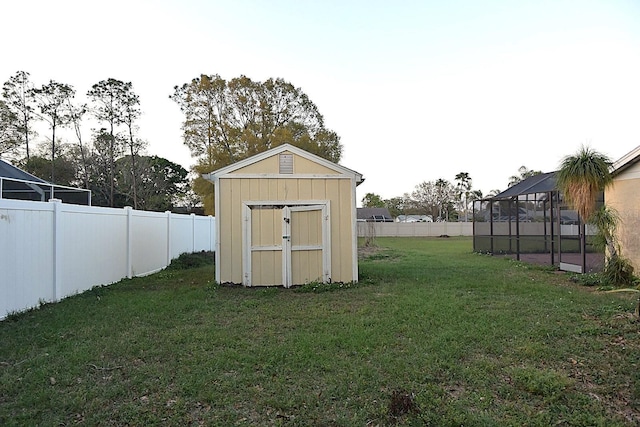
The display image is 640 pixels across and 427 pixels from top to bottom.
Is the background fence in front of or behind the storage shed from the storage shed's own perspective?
behind

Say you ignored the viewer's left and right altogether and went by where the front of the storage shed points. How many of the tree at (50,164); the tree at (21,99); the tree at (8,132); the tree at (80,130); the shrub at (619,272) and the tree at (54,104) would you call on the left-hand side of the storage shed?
1

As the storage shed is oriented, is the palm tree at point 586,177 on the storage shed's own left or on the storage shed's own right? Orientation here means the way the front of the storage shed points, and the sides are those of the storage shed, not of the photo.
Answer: on the storage shed's own left

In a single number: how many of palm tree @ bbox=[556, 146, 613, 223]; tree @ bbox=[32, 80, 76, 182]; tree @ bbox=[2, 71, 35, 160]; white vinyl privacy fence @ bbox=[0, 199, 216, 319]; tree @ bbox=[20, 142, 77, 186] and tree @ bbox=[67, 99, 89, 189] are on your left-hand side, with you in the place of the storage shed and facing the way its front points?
1

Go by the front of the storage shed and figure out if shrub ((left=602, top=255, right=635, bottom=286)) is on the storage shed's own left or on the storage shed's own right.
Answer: on the storage shed's own left

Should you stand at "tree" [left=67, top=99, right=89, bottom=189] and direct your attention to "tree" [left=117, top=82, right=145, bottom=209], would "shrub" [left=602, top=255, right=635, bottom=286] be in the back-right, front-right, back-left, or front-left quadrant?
front-right

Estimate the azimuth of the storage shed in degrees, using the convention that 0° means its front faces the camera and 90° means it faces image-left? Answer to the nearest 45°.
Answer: approximately 0°

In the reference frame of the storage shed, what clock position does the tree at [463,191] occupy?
The tree is roughly at 7 o'clock from the storage shed.

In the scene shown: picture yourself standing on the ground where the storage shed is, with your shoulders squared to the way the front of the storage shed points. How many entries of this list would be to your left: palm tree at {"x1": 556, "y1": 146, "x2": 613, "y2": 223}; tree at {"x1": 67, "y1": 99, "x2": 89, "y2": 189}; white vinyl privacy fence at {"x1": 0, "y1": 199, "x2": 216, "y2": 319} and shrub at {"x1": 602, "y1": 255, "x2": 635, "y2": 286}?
2

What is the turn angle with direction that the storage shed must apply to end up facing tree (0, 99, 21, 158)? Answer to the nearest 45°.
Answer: approximately 135° to its right

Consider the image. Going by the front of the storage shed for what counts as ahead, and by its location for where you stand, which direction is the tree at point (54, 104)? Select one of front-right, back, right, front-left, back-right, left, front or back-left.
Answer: back-right

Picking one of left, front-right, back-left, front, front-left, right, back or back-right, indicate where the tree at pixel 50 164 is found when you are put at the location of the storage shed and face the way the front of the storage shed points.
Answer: back-right

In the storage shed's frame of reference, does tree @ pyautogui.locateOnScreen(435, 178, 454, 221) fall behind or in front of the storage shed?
behind

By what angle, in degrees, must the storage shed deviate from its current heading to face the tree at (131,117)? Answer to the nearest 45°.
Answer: approximately 135° to its right

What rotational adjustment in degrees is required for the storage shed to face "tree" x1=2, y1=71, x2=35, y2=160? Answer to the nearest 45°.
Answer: approximately 135° to its right

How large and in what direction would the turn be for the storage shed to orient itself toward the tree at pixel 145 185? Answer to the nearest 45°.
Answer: approximately 135° to its right

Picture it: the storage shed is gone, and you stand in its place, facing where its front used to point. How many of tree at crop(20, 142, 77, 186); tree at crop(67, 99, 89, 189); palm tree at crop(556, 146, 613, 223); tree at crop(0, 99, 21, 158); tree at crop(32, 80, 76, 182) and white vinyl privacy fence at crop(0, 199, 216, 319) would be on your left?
1
